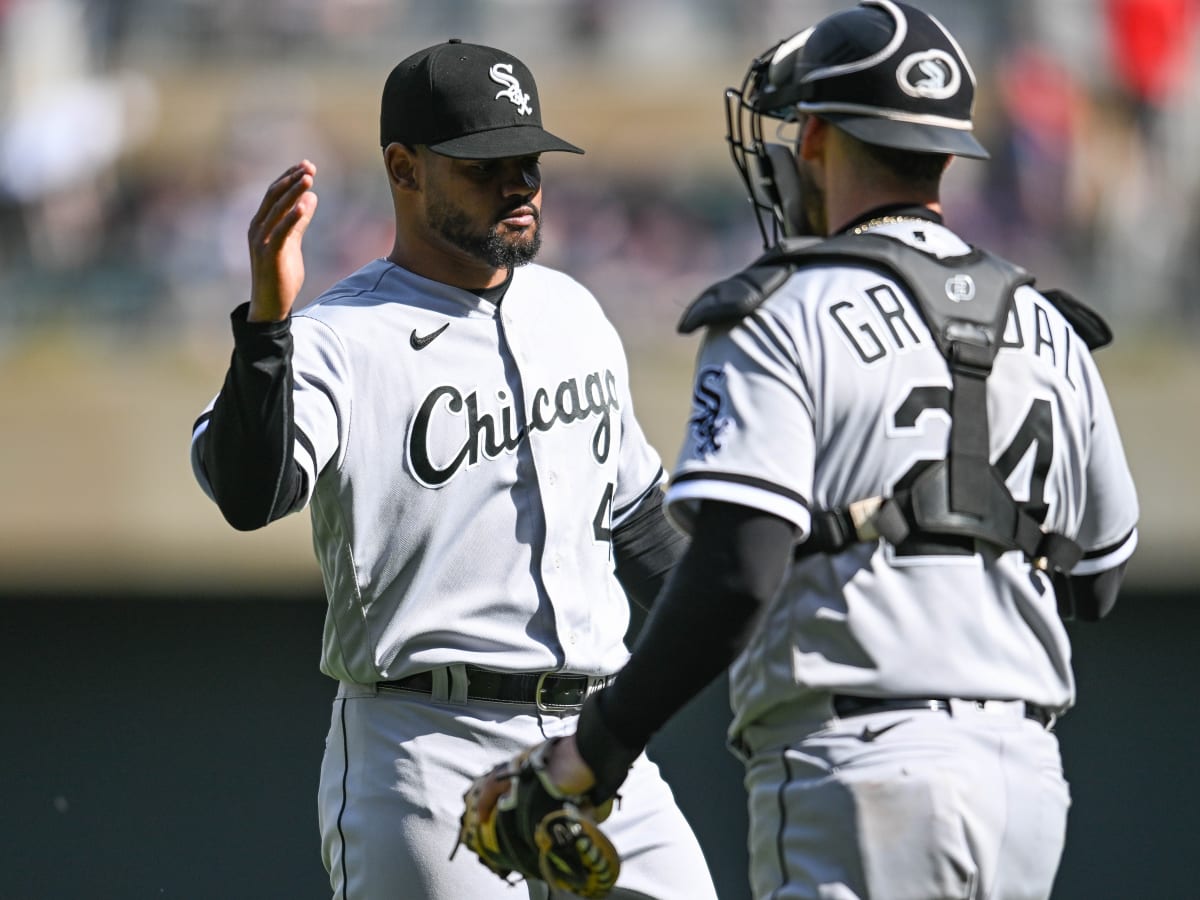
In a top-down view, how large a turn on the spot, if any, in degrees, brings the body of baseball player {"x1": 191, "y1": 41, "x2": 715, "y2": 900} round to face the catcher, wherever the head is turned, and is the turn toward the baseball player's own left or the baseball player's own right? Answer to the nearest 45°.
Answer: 0° — they already face them

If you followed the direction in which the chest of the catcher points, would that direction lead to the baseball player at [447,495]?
yes

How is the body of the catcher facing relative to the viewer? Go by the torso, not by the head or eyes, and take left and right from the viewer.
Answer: facing away from the viewer and to the left of the viewer

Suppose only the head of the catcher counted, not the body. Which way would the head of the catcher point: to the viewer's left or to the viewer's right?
to the viewer's left

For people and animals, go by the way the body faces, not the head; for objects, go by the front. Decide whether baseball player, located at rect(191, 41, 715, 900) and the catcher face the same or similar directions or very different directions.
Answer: very different directions

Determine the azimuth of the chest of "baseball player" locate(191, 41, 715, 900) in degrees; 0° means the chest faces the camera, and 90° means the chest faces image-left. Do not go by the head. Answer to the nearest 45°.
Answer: approximately 315°
